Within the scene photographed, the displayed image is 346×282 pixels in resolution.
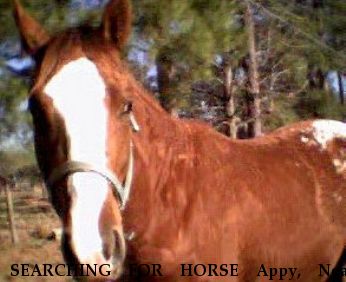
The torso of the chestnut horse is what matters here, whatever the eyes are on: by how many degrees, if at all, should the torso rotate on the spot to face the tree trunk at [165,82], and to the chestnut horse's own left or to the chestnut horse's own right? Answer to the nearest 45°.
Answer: approximately 135° to the chestnut horse's own right

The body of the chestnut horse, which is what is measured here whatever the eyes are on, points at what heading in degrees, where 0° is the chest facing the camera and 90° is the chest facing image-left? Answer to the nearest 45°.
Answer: approximately 45°
